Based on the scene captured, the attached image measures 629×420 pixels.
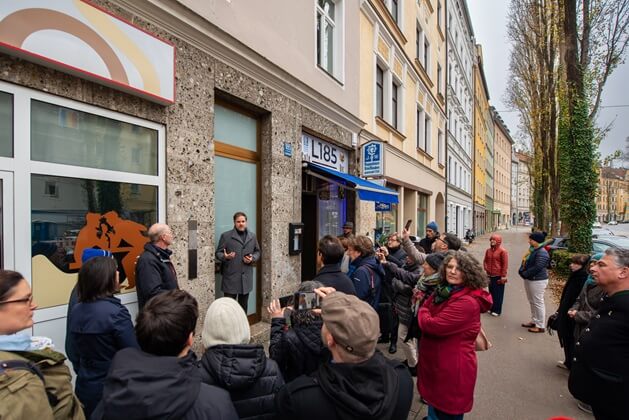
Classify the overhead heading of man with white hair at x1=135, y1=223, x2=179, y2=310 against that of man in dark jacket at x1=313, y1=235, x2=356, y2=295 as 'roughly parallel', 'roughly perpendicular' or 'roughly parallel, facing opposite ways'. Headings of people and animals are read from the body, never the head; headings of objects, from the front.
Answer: roughly perpendicular

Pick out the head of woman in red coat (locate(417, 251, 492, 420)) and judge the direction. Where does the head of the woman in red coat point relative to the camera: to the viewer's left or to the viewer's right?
to the viewer's left

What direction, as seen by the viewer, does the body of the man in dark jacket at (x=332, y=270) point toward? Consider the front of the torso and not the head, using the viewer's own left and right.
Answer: facing away from the viewer and to the left of the viewer

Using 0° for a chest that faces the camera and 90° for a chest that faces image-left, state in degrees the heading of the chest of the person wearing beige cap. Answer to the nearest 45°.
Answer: approximately 135°

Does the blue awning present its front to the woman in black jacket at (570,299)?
yes

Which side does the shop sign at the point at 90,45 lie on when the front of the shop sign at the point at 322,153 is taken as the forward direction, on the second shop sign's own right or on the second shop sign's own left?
on the second shop sign's own right

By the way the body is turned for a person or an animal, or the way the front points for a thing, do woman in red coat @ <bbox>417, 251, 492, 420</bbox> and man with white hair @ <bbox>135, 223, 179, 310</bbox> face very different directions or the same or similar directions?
very different directions

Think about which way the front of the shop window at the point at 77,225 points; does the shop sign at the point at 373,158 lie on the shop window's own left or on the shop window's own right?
on the shop window's own left

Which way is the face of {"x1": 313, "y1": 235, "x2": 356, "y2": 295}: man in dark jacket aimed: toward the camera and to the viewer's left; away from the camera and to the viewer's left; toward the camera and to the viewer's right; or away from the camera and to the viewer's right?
away from the camera and to the viewer's left

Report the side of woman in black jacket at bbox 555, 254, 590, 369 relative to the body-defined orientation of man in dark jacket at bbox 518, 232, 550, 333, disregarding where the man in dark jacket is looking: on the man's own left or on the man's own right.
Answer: on the man's own left

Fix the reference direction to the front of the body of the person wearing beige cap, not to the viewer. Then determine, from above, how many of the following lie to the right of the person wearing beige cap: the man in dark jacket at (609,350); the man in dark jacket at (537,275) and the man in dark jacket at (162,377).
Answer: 2

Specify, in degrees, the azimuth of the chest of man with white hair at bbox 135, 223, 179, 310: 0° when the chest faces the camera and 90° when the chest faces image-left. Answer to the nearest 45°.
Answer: approximately 270°

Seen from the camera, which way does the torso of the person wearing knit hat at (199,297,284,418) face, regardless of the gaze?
away from the camera

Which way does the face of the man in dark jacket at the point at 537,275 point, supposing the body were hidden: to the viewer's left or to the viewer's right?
to the viewer's left
